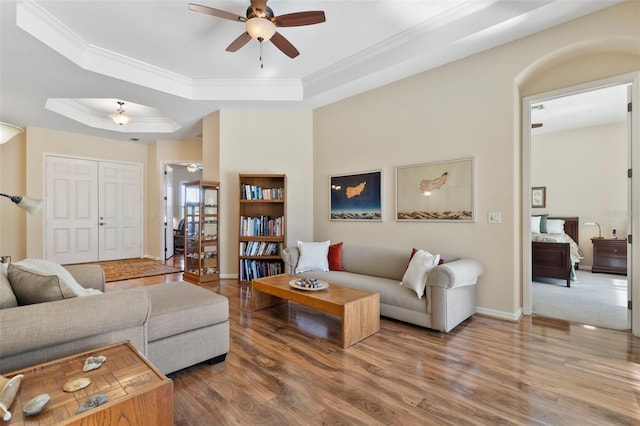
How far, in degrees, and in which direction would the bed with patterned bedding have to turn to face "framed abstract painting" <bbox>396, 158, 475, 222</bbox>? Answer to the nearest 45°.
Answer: approximately 45° to its right

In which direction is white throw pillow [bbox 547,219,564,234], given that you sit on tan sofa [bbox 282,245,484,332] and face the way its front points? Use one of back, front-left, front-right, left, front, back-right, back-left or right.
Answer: back

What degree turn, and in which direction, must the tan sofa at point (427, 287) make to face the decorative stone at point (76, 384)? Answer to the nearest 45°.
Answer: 0° — it already faces it

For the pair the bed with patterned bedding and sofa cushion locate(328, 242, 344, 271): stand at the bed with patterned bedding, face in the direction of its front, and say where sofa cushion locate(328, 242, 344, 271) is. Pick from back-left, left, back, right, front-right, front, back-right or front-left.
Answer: front-right

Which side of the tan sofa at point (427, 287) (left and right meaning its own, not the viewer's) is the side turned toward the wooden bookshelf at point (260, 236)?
right

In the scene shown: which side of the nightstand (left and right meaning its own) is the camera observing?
front

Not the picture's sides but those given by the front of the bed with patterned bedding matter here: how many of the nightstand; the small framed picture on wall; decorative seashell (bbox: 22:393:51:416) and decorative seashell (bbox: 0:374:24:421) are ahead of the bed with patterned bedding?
2

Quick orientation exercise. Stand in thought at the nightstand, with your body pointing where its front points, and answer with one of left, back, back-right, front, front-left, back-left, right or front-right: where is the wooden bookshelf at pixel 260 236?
front-right

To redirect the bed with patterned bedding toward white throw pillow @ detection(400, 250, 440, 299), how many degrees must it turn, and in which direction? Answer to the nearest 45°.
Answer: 0° — it already faces it

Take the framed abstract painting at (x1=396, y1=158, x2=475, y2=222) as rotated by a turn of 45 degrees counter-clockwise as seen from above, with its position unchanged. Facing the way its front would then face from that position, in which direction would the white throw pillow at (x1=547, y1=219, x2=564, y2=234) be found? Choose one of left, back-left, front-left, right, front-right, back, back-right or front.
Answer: back-left

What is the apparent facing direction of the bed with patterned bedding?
toward the camera

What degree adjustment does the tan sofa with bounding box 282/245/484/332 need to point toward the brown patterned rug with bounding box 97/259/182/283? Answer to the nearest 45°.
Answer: approximately 45° to its right

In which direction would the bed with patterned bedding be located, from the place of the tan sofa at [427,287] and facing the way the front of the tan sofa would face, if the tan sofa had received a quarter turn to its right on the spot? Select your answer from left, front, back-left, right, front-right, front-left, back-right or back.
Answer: right

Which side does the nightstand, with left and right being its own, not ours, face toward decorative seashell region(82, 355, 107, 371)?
front

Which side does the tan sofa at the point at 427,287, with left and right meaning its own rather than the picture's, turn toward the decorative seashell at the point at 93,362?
front

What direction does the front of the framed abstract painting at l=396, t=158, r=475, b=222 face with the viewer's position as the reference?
facing the viewer and to the left of the viewer
